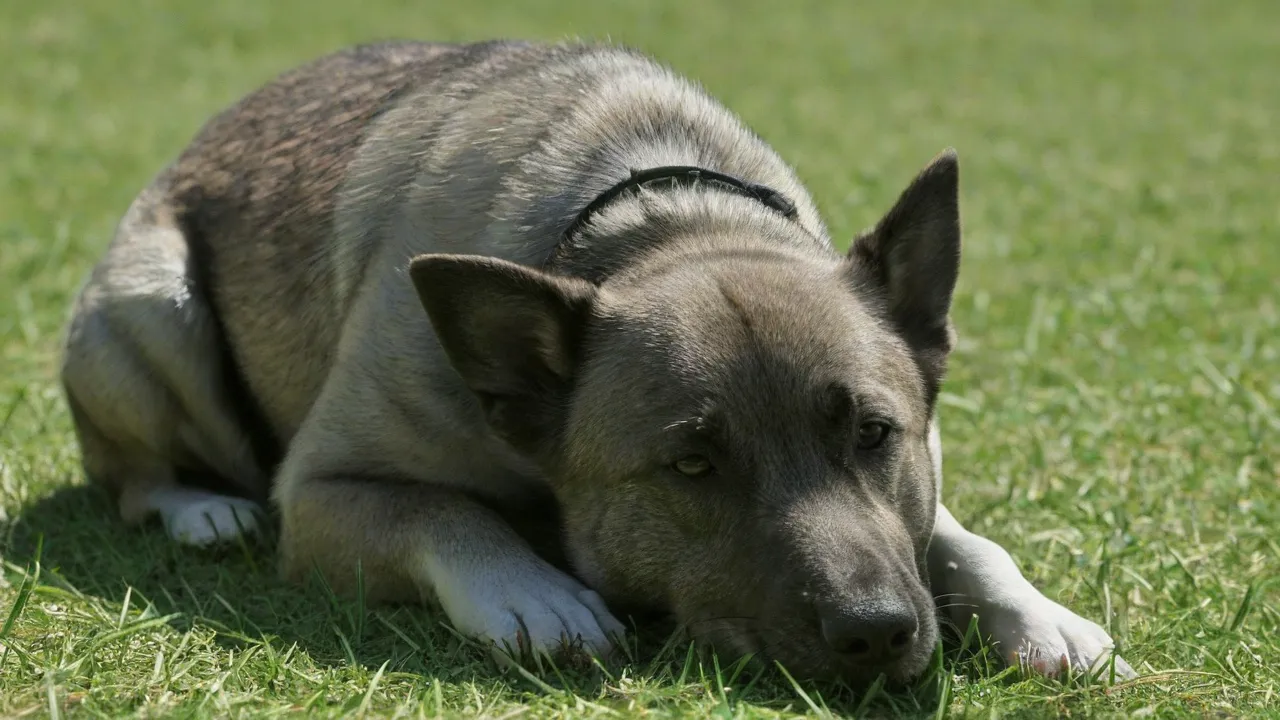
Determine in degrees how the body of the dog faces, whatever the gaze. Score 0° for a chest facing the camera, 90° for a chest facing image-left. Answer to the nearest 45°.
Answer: approximately 315°
